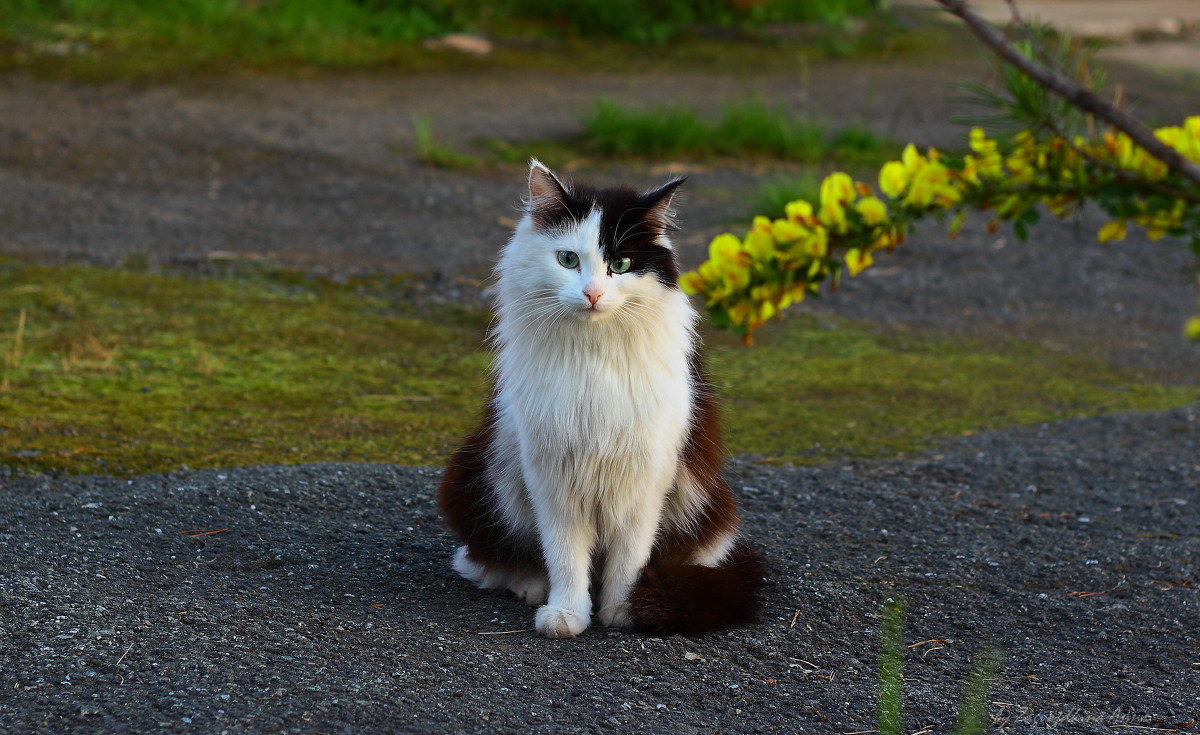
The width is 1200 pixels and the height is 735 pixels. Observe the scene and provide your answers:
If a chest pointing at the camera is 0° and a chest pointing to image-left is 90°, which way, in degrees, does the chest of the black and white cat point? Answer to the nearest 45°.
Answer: approximately 0°
